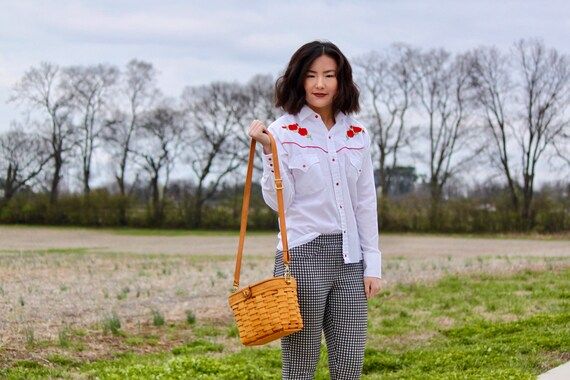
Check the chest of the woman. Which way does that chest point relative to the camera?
toward the camera
